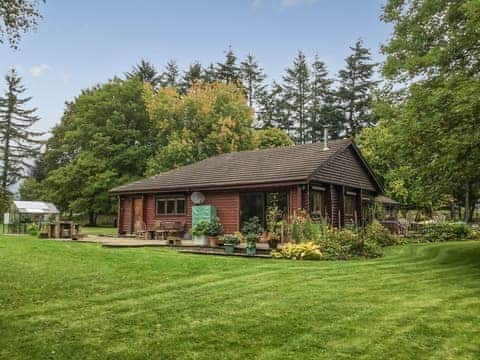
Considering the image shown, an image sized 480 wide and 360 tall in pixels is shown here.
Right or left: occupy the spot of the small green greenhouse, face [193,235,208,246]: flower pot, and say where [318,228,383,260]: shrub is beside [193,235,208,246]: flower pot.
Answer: left

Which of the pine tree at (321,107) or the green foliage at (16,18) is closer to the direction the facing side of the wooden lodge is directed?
the green foliage

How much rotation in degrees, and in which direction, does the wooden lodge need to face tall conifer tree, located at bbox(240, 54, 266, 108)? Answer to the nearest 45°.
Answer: approximately 135° to its right

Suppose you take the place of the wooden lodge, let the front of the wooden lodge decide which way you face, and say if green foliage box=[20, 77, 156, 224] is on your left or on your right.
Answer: on your right

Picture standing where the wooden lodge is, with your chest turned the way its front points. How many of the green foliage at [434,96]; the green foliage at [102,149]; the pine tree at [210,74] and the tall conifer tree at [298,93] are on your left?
1

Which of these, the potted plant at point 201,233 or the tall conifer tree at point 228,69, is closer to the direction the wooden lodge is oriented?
the potted plant

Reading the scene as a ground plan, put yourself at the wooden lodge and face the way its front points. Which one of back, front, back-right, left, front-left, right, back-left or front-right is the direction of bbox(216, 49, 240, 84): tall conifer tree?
back-right

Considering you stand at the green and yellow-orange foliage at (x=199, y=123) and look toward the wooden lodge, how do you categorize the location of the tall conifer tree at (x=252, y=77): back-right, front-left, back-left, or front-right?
back-left

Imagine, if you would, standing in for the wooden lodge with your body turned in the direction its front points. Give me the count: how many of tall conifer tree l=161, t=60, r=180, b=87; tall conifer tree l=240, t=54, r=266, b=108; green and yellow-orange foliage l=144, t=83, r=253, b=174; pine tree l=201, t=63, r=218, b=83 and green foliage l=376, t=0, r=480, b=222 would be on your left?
1

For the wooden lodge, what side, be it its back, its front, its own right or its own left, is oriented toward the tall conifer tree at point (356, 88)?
back

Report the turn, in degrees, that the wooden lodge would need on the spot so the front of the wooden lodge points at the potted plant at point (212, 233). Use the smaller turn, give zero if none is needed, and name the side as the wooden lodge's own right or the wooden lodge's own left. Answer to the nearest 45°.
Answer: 0° — it already faces it

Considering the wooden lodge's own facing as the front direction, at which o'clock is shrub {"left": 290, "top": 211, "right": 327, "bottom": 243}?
The shrub is roughly at 10 o'clock from the wooden lodge.

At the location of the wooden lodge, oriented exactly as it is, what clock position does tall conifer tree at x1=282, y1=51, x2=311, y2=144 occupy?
The tall conifer tree is roughly at 5 o'clock from the wooden lodge.

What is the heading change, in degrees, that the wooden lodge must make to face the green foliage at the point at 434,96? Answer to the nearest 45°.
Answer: approximately 90° to its left

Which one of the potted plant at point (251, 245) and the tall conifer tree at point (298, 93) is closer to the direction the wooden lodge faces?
the potted plant

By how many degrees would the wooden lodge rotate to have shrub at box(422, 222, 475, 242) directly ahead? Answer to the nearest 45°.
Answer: approximately 135° to its left
